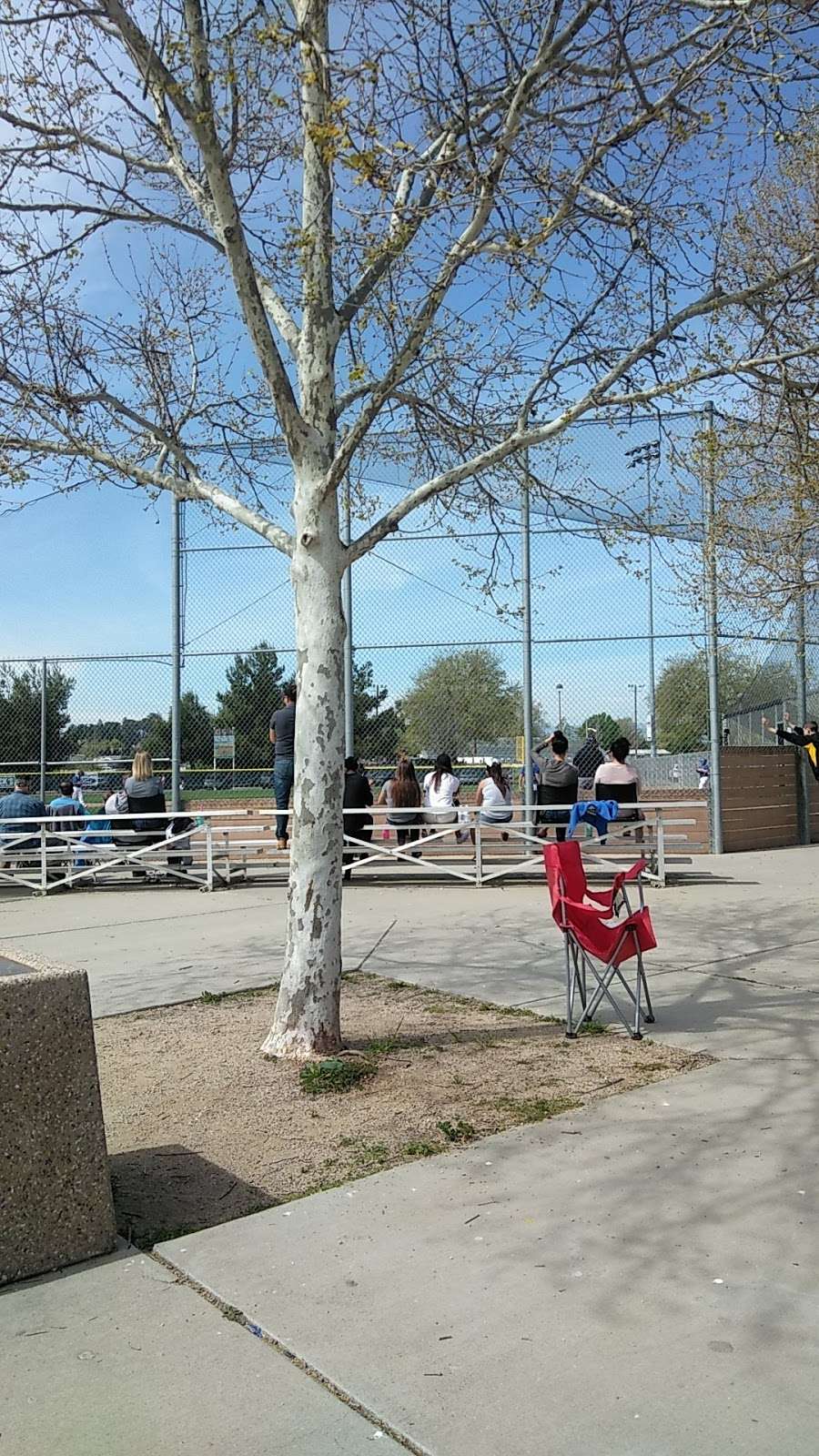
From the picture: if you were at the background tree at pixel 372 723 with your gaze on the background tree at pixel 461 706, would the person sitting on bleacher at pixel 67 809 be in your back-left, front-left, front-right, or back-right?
back-right

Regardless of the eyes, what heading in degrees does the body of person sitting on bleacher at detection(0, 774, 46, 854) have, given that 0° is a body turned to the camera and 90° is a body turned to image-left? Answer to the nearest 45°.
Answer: approximately 180°

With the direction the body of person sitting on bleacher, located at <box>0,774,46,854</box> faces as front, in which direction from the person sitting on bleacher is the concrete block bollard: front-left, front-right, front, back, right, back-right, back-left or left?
back

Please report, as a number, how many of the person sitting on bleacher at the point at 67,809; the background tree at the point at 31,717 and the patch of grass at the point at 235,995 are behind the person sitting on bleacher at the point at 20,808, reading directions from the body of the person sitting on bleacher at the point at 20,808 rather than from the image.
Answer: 1

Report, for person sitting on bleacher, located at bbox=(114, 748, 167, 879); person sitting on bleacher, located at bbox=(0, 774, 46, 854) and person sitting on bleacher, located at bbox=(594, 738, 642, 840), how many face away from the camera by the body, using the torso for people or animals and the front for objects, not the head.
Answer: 3

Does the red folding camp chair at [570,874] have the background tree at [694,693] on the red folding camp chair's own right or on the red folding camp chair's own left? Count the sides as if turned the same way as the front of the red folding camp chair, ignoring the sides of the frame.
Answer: on the red folding camp chair's own left

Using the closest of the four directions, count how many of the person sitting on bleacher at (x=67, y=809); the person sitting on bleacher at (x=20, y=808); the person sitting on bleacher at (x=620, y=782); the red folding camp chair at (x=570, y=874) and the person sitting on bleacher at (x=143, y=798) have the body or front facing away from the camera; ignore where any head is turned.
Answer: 4

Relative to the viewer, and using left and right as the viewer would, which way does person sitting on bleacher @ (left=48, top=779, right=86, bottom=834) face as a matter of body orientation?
facing away from the viewer

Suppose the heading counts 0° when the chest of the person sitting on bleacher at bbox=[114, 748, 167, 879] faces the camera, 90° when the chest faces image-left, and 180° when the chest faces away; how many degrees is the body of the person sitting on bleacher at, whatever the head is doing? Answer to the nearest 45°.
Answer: approximately 180°

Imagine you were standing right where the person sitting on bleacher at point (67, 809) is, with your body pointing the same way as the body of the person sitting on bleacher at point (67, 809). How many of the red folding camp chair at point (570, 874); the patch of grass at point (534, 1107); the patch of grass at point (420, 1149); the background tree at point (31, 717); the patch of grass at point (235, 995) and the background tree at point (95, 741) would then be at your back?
4

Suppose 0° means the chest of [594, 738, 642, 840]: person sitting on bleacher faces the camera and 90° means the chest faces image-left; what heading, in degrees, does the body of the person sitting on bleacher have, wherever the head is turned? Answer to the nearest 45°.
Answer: approximately 180°

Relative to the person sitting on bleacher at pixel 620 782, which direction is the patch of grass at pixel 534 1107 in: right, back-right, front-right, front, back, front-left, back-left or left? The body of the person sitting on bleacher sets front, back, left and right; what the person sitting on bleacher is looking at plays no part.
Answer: back

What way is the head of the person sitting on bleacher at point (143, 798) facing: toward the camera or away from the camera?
away from the camera

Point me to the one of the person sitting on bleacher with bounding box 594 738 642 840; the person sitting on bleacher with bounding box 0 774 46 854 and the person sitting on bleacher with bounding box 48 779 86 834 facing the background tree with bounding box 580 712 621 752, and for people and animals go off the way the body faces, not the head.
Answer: the person sitting on bleacher with bounding box 594 738 642 840
